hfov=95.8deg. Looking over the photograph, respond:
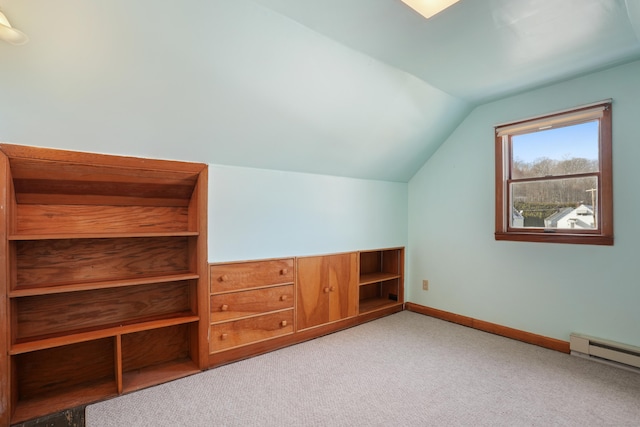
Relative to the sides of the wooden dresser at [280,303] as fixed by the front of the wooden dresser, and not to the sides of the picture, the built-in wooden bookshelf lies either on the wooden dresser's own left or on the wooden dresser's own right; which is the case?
on the wooden dresser's own right

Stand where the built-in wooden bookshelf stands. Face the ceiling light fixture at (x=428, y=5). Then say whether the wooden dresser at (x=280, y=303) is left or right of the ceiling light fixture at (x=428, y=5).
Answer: left

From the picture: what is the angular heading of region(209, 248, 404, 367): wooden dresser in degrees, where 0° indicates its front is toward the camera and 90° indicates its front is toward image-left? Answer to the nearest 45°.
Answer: approximately 315°

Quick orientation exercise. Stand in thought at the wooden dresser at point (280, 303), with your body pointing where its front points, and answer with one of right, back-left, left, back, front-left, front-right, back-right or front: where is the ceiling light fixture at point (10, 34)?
right

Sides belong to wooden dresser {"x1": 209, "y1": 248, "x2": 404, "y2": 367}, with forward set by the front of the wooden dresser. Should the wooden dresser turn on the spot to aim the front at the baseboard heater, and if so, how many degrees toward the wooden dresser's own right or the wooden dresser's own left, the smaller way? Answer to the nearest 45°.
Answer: approximately 45° to the wooden dresser's own left
